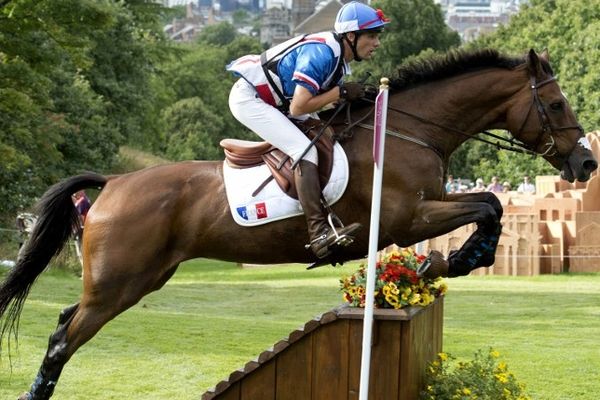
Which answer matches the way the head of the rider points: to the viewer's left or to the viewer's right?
to the viewer's right

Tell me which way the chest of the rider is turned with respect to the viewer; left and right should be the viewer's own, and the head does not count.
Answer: facing to the right of the viewer

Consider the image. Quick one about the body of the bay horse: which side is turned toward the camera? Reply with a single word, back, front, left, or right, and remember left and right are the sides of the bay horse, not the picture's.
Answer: right
